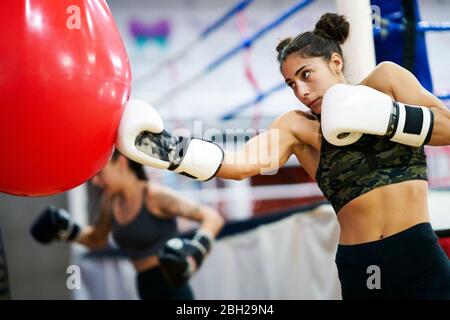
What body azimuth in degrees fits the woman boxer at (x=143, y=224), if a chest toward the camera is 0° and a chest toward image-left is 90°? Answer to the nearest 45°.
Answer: approximately 45°

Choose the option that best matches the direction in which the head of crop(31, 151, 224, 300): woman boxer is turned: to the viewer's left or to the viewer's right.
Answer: to the viewer's left

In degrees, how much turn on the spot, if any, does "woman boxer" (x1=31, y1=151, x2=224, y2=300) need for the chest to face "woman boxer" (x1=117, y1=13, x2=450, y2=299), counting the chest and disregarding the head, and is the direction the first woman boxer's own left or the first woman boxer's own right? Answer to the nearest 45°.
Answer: approximately 45° to the first woman boxer's own left

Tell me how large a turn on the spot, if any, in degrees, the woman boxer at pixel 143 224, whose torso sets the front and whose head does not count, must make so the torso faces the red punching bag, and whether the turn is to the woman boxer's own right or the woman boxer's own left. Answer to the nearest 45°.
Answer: approximately 45° to the woman boxer's own left
